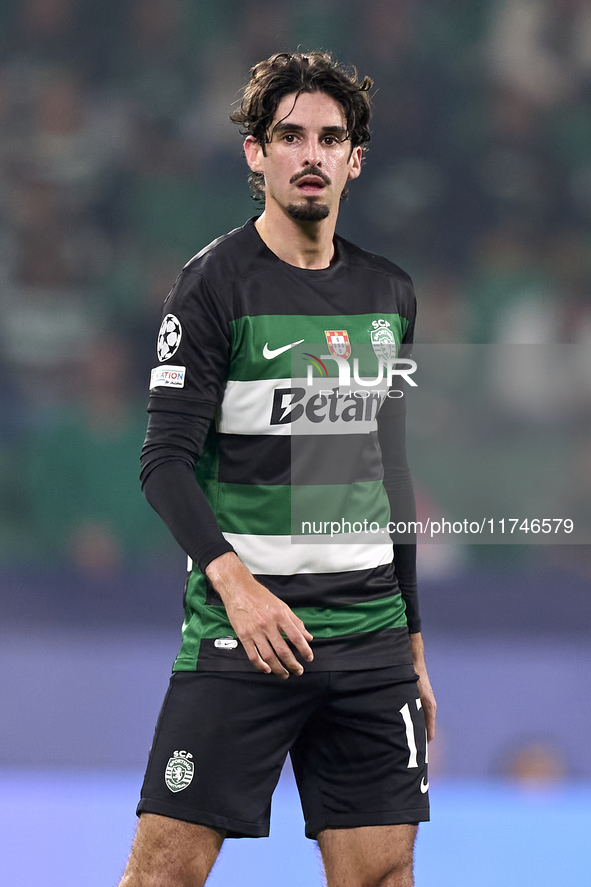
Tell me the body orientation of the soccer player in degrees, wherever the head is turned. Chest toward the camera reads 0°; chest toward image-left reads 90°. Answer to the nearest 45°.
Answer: approximately 315°
